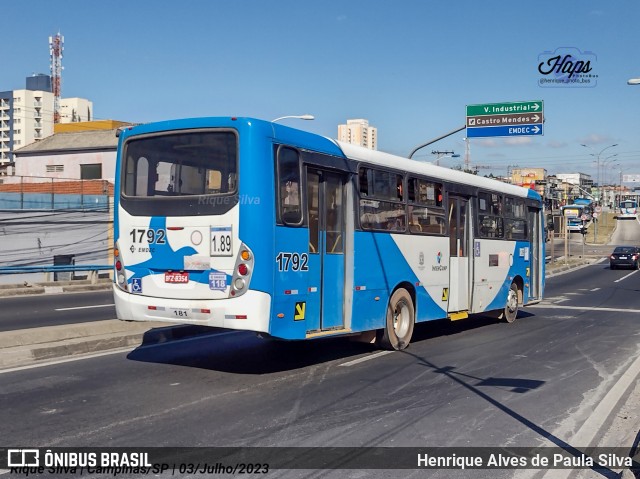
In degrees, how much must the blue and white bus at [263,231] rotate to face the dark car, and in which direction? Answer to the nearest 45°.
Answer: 0° — it already faces it

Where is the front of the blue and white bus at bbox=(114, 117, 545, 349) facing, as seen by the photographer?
facing away from the viewer and to the right of the viewer
